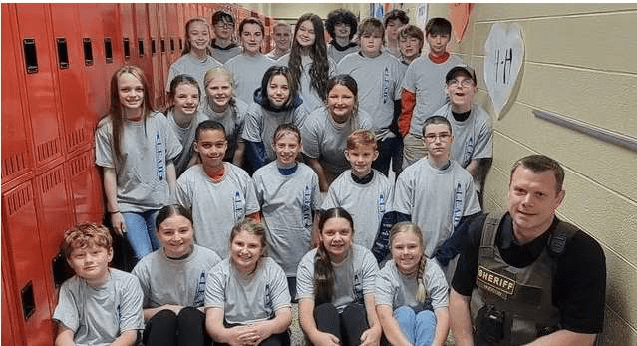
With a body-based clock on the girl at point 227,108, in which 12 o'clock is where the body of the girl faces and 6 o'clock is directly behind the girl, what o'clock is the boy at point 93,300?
The boy is roughly at 1 o'clock from the girl.

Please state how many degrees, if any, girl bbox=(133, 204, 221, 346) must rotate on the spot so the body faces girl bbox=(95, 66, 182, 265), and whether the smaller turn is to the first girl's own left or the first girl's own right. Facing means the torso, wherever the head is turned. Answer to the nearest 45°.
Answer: approximately 180°

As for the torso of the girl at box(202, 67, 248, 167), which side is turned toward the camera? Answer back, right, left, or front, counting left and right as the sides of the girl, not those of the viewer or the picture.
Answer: front

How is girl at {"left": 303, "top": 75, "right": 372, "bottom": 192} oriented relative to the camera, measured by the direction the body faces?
toward the camera

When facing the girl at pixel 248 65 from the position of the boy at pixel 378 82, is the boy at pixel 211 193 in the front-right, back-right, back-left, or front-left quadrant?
front-left

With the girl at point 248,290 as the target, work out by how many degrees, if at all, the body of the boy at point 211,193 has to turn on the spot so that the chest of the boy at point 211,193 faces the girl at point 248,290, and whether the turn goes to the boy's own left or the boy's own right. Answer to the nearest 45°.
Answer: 0° — they already face them

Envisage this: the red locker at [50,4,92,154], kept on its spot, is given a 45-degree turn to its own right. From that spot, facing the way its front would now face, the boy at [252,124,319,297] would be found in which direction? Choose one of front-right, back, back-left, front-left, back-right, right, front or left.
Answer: left

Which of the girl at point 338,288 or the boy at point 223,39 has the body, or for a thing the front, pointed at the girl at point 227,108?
the boy

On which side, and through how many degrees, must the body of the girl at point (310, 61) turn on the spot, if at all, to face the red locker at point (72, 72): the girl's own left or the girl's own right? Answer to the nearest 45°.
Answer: approximately 45° to the girl's own right

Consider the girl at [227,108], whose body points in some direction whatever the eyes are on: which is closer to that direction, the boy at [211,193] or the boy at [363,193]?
the boy at [211,193]

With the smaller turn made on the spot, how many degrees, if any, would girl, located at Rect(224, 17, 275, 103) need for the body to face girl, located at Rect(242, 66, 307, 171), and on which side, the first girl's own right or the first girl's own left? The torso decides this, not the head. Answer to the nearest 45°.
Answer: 0° — they already face them

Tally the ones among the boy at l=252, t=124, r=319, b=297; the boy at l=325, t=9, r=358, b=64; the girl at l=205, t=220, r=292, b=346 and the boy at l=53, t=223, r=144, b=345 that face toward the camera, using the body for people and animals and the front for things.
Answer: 4
